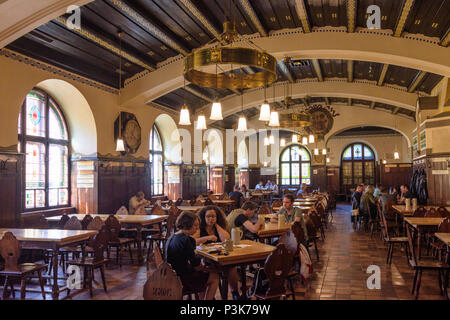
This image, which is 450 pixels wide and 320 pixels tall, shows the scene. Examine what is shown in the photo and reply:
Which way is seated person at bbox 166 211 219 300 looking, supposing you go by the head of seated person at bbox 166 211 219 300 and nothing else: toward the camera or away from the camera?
away from the camera

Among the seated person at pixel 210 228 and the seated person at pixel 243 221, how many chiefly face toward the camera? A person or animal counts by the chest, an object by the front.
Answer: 1

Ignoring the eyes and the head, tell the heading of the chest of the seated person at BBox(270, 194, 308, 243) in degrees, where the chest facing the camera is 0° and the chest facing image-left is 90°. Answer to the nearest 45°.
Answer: approximately 45°

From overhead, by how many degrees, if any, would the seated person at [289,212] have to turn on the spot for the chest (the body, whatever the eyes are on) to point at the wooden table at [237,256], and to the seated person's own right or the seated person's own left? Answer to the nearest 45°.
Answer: approximately 45° to the seated person's own left

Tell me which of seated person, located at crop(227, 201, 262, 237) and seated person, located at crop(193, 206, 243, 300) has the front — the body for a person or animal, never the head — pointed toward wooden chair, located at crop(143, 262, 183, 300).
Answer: seated person, located at crop(193, 206, 243, 300)
